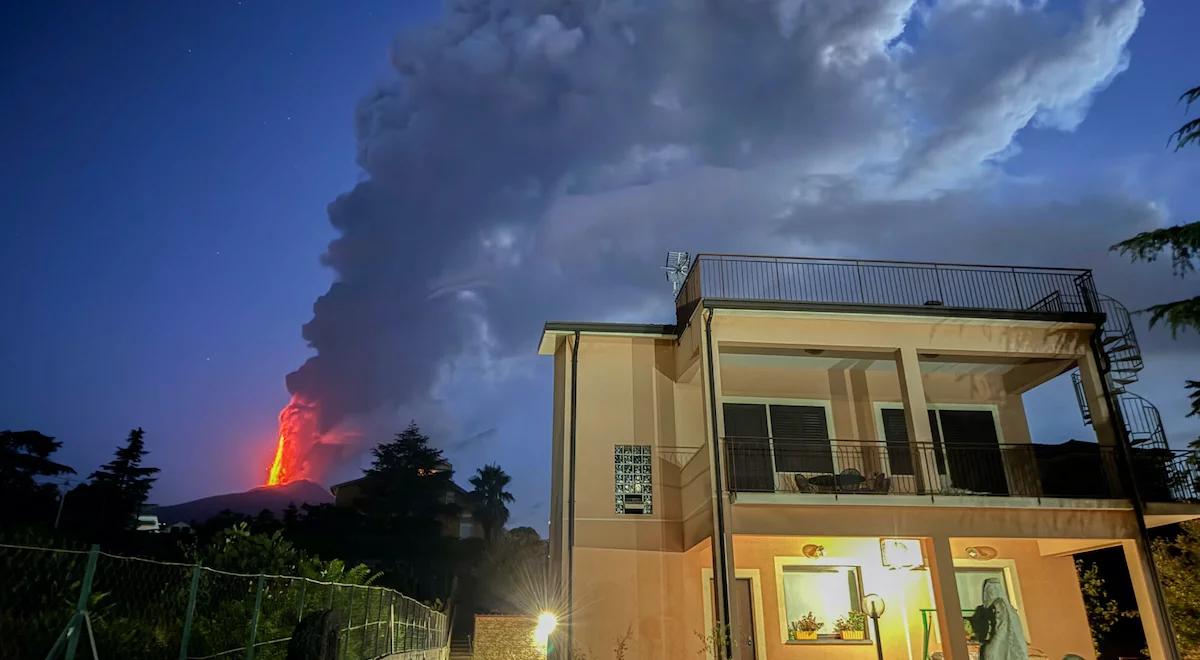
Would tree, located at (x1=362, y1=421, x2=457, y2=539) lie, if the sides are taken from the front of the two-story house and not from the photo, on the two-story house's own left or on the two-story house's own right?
on the two-story house's own right

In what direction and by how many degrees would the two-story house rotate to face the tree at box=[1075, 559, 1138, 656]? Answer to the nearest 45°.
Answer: approximately 135° to its left

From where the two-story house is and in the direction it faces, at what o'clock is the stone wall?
The stone wall is roughly at 4 o'clock from the two-story house.

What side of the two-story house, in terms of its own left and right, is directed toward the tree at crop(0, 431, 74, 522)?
right

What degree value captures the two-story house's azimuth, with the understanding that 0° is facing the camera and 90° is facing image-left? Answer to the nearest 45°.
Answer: approximately 0°

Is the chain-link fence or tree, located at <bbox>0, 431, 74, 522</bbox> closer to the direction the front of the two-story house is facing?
the chain-link fence

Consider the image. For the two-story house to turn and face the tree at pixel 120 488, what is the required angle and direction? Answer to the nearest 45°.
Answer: approximately 90° to its right

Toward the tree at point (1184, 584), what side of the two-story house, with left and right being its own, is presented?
left
